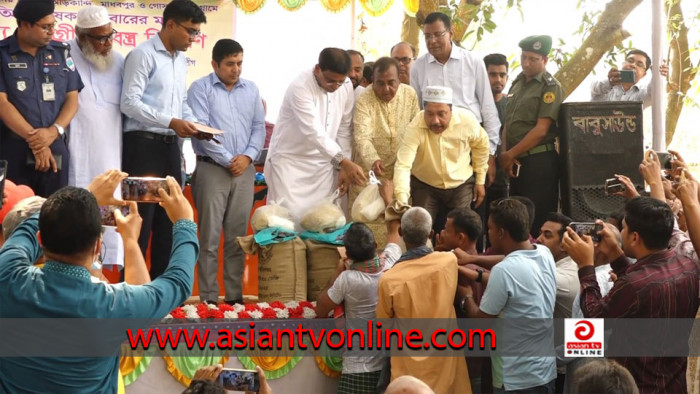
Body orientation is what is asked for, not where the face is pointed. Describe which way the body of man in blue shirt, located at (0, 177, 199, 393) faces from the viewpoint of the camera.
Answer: away from the camera

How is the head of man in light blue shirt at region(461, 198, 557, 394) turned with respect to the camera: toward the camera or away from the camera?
away from the camera

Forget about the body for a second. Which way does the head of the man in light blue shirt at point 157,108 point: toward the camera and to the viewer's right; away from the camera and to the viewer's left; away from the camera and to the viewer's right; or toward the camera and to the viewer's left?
toward the camera and to the viewer's right

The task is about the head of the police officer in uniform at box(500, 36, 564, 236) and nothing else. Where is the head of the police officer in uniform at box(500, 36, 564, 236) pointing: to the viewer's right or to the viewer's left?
to the viewer's left

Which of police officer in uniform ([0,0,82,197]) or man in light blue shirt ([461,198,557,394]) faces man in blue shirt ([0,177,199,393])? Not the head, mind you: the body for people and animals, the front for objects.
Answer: the police officer in uniform

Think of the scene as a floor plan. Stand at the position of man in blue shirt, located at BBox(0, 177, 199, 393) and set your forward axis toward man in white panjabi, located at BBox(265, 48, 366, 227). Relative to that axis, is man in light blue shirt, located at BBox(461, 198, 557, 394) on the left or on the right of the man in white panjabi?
right

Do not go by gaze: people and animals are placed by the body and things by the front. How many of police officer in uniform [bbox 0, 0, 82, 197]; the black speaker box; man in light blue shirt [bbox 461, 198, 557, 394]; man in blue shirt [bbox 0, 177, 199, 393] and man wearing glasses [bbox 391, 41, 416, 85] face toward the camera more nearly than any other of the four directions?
3

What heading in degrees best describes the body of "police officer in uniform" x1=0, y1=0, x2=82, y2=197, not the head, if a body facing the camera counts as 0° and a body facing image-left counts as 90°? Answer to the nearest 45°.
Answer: approximately 0°

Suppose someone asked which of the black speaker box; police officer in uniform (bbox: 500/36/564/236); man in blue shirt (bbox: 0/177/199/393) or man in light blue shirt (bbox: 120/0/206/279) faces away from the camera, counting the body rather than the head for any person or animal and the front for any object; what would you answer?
the man in blue shirt

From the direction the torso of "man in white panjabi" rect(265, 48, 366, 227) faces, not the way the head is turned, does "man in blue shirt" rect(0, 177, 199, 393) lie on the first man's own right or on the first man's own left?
on the first man's own right

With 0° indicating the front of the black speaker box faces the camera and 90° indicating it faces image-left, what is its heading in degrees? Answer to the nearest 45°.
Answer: approximately 0°
